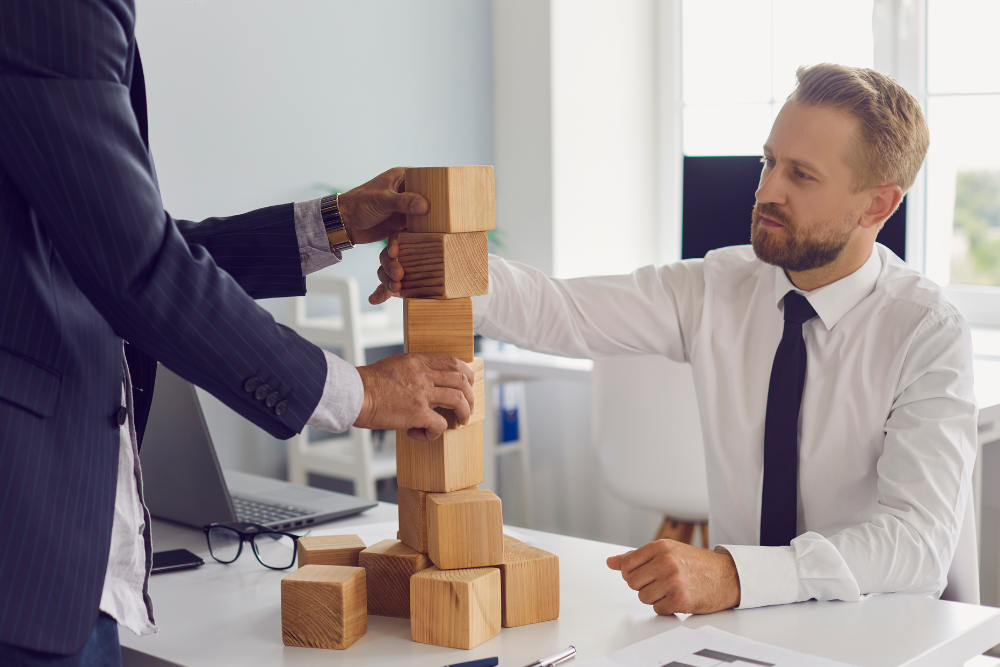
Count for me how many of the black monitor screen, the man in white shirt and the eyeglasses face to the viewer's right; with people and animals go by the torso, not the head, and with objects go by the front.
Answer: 0

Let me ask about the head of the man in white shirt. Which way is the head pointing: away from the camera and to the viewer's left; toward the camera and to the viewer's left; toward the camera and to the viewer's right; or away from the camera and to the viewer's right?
toward the camera and to the viewer's left

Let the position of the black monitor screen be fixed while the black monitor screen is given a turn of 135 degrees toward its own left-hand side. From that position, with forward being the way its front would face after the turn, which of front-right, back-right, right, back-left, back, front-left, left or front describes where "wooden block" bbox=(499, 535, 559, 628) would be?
back-right

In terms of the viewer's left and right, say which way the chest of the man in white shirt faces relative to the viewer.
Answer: facing the viewer and to the left of the viewer

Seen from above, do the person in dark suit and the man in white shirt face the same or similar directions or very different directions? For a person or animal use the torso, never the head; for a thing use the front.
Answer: very different directions

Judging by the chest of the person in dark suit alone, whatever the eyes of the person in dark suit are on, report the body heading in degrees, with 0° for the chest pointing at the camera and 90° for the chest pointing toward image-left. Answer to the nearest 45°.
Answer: approximately 270°

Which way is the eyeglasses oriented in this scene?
toward the camera

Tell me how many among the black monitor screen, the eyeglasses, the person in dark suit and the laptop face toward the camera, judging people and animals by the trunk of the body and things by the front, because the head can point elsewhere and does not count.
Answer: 2

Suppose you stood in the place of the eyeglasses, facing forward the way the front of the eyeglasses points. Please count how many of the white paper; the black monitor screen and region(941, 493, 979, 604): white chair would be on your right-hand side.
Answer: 0

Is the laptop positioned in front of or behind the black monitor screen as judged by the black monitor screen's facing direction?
in front

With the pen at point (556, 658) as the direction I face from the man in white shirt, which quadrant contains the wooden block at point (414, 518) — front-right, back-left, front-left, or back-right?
front-right

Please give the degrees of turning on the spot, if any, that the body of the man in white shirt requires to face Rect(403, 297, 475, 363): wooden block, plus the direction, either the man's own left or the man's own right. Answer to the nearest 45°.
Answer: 0° — they already face it
